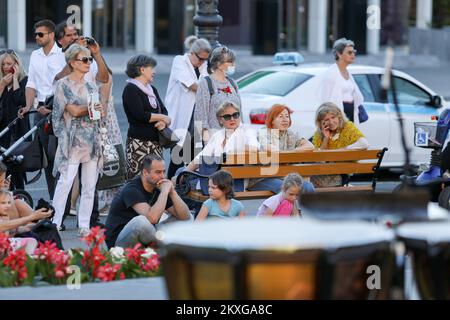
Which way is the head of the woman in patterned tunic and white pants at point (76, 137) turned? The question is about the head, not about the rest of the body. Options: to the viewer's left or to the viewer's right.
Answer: to the viewer's right

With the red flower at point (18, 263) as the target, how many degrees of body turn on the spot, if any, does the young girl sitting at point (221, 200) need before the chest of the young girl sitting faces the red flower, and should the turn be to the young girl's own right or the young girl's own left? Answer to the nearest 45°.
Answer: approximately 45° to the young girl's own right

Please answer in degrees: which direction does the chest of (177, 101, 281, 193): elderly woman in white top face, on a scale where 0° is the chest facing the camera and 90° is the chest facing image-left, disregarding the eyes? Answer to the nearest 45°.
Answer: approximately 0°

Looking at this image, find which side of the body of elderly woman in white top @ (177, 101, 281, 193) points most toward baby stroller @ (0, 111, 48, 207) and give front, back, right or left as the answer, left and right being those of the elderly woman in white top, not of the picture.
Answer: right

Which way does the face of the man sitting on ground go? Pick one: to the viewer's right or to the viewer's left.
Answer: to the viewer's right

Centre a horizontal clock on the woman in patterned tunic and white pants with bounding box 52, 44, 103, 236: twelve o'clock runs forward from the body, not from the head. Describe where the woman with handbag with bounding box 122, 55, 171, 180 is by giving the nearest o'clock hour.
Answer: The woman with handbag is roughly at 9 o'clock from the woman in patterned tunic and white pants.

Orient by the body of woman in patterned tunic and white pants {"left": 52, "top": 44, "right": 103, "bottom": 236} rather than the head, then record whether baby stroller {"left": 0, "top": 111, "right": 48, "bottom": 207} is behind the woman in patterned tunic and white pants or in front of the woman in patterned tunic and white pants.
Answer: behind

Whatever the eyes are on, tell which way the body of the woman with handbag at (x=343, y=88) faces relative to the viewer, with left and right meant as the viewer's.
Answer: facing the viewer and to the right of the viewer

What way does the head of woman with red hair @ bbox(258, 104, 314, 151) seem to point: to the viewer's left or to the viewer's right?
to the viewer's right

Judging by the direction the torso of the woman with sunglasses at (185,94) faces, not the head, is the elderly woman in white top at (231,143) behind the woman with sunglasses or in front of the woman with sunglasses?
in front
